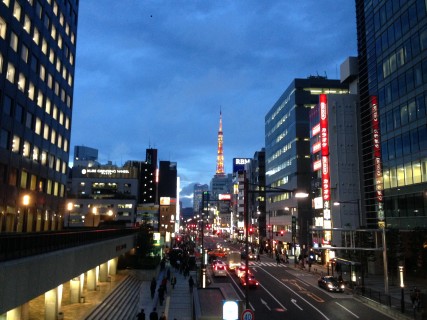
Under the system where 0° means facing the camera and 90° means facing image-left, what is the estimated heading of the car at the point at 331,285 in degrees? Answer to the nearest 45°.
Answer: approximately 315°

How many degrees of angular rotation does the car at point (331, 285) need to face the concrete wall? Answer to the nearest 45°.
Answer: approximately 90° to its right
